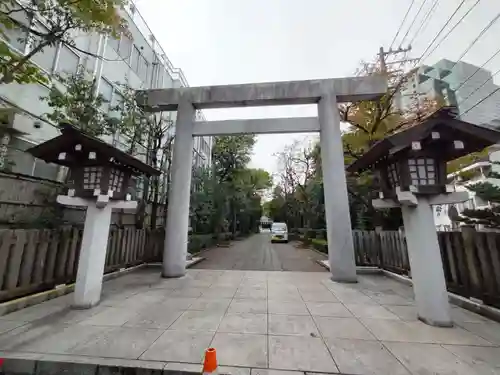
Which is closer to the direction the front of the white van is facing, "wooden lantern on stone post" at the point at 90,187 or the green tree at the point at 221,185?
the wooden lantern on stone post

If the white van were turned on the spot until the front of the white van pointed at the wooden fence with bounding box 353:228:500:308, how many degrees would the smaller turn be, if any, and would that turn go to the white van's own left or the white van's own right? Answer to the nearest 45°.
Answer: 0° — it already faces it

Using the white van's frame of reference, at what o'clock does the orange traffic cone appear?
The orange traffic cone is roughly at 12 o'clock from the white van.

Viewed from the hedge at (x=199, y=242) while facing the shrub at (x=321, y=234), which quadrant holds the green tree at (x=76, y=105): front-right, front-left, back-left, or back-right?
back-right

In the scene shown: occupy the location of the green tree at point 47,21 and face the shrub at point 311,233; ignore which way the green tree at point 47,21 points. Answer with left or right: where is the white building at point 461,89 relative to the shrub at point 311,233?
right

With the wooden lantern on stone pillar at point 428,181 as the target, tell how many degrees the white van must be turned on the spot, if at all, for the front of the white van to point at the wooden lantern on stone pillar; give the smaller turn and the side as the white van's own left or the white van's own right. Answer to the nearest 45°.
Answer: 0° — it already faces it

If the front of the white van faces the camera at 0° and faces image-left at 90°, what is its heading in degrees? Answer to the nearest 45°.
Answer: approximately 0°

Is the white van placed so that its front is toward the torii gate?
yes

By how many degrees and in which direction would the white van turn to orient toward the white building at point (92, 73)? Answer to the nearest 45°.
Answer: approximately 45° to its right

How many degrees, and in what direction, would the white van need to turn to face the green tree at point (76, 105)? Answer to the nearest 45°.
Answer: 0° — it already faces it
